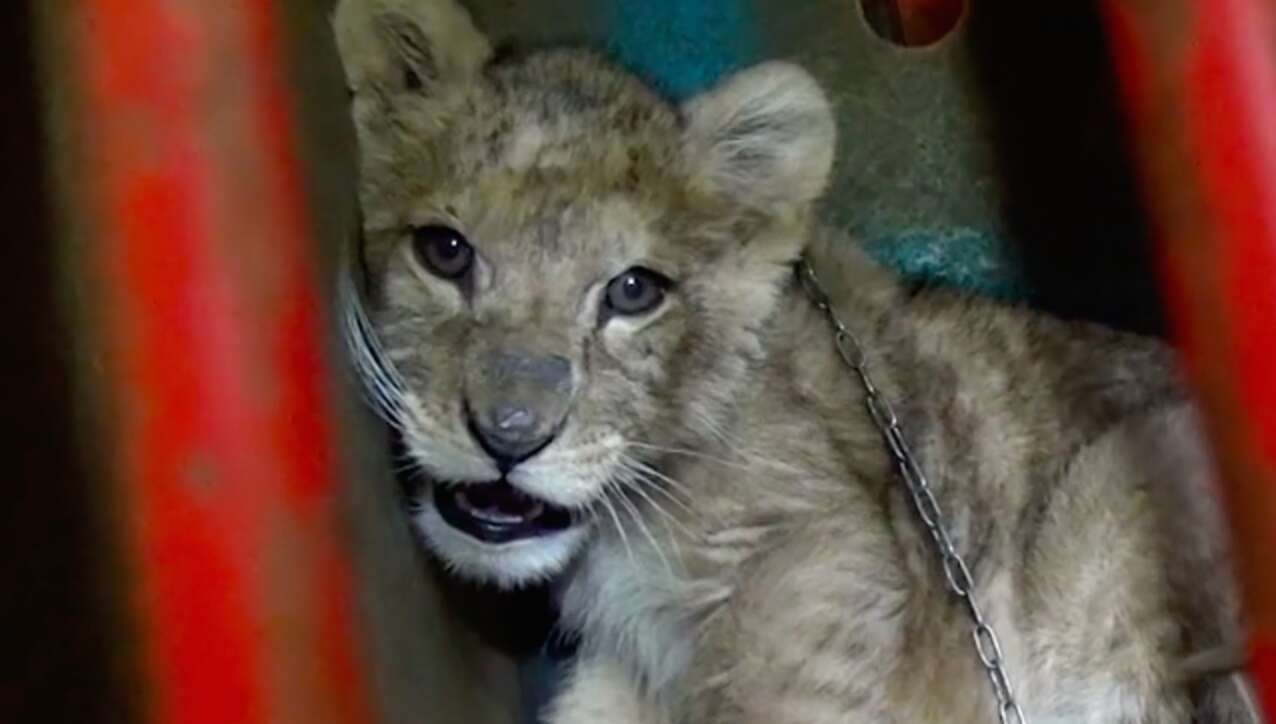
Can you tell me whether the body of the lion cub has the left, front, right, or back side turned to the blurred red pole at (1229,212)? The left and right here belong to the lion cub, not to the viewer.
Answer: left

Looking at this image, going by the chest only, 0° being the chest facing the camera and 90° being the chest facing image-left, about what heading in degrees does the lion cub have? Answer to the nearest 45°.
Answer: approximately 45°
